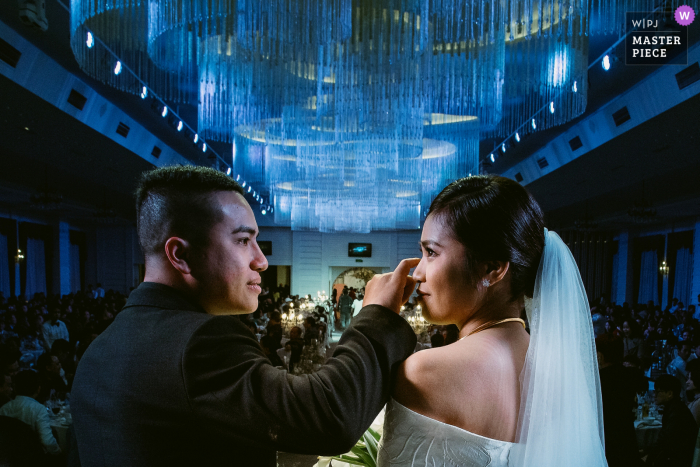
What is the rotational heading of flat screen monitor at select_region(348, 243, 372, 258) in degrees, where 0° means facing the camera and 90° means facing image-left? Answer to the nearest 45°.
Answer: approximately 0°

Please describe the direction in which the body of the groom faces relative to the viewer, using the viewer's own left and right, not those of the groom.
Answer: facing away from the viewer and to the right of the viewer

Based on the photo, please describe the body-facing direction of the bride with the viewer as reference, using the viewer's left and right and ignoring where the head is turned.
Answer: facing away from the viewer and to the left of the viewer

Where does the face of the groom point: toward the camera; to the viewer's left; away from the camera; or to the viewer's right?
to the viewer's right

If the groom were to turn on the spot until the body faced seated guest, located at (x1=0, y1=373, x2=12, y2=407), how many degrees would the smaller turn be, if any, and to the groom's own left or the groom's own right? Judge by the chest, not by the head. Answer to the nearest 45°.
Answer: approximately 90° to the groom's own left

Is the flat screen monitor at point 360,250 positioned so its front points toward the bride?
yes

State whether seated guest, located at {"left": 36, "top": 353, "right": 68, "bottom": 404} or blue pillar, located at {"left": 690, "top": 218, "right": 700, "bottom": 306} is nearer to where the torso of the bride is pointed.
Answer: the seated guest

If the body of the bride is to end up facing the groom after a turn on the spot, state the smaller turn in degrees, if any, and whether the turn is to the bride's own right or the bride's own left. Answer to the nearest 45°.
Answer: approximately 90° to the bride's own left

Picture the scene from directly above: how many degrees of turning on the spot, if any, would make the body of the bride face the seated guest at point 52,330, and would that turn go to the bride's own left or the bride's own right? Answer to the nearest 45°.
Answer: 0° — they already face them
